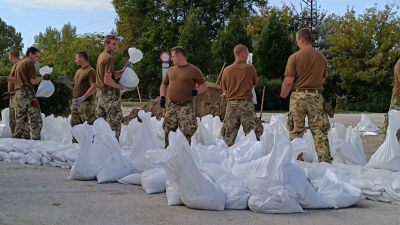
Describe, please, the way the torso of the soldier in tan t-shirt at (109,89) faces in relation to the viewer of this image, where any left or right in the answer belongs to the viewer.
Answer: facing to the right of the viewer

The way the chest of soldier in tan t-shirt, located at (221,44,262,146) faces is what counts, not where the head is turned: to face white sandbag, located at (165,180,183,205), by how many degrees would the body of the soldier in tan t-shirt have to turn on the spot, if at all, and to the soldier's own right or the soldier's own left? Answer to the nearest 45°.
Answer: approximately 180°

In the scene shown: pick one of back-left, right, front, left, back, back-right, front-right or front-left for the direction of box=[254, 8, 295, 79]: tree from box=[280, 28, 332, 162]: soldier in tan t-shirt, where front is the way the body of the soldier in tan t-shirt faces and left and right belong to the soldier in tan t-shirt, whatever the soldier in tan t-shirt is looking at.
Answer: front

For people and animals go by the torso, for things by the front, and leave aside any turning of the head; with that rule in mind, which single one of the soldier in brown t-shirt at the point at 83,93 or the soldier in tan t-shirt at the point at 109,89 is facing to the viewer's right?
the soldier in tan t-shirt at the point at 109,89

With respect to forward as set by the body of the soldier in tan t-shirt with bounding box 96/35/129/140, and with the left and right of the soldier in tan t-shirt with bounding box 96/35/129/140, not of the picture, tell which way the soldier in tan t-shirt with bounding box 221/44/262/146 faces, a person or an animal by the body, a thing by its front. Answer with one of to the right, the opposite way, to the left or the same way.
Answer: to the left

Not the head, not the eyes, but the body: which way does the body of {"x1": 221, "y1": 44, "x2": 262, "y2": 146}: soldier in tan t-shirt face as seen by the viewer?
away from the camera

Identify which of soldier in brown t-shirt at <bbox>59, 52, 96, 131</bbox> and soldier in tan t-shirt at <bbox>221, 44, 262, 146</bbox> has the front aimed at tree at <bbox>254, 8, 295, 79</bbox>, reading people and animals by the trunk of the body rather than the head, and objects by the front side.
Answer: soldier in tan t-shirt at <bbox>221, 44, 262, 146</bbox>

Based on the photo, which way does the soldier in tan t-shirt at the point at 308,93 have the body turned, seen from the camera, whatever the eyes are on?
away from the camera

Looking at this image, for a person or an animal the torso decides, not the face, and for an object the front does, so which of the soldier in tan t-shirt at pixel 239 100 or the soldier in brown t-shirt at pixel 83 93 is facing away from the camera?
the soldier in tan t-shirt at pixel 239 100

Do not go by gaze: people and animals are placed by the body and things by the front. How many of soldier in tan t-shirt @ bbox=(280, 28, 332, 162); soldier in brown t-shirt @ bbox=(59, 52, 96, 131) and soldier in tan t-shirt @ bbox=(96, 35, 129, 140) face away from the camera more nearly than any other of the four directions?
1

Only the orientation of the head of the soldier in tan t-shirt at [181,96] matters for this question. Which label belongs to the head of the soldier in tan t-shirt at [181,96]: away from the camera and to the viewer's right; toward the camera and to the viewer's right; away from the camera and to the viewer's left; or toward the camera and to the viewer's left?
toward the camera and to the viewer's left

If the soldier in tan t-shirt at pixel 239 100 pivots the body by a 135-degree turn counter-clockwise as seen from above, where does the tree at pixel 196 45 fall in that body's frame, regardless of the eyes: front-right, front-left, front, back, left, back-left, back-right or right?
back-right

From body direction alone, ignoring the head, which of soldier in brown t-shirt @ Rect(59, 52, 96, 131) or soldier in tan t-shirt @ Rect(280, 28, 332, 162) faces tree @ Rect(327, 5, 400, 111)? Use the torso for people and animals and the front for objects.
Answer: soldier in tan t-shirt @ Rect(280, 28, 332, 162)
